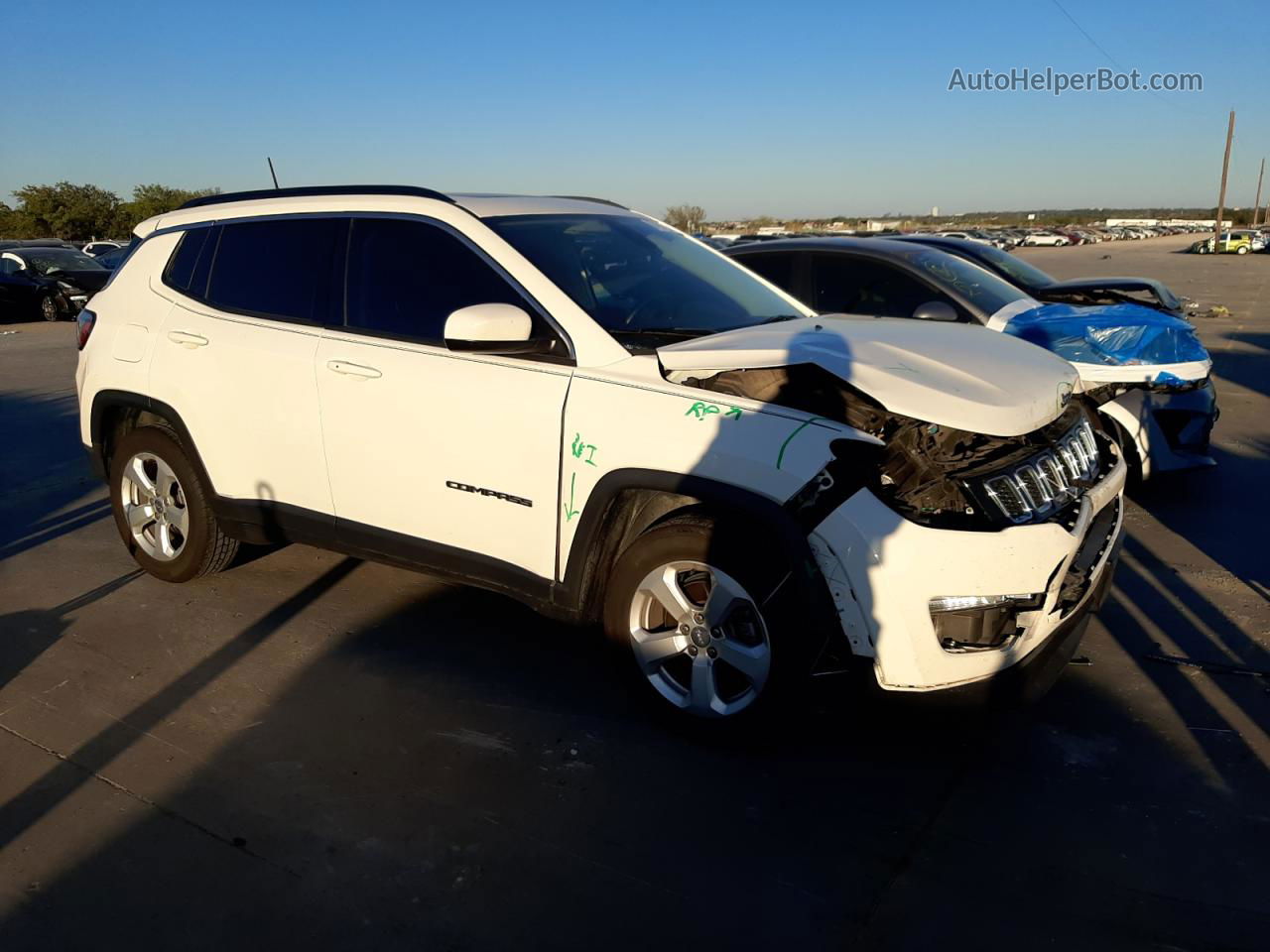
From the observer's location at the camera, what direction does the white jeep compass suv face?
facing the viewer and to the right of the viewer

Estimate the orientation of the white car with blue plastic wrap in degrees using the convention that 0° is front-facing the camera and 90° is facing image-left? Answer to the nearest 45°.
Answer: approximately 315°

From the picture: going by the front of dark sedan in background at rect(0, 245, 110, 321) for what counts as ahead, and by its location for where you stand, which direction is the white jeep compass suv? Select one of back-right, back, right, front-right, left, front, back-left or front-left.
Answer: front-right

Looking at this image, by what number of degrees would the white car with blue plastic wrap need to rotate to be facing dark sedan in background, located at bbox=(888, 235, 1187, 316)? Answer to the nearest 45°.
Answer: approximately 135° to its left

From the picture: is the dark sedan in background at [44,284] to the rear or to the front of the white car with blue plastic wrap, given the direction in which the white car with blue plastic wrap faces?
to the rear

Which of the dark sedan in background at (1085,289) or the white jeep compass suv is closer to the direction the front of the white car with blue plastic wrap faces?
the white jeep compass suv

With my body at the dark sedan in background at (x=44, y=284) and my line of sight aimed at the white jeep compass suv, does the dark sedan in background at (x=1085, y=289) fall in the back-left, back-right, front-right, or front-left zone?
front-left

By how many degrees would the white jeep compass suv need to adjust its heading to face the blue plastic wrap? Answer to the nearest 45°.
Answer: approximately 90° to its left

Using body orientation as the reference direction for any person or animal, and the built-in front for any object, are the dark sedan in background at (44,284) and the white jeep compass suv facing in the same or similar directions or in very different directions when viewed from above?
same or similar directions

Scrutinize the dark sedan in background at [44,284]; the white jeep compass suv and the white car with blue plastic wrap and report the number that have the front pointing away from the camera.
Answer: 0

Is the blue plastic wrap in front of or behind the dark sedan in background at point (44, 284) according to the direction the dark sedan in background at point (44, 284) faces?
in front

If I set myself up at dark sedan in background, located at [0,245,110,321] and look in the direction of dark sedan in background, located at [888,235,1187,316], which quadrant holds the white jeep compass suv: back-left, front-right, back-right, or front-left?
front-right

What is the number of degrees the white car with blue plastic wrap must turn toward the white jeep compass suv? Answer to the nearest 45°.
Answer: approximately 90° to its right

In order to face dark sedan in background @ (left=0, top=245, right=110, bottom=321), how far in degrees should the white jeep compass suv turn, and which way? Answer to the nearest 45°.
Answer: approximately 180°
